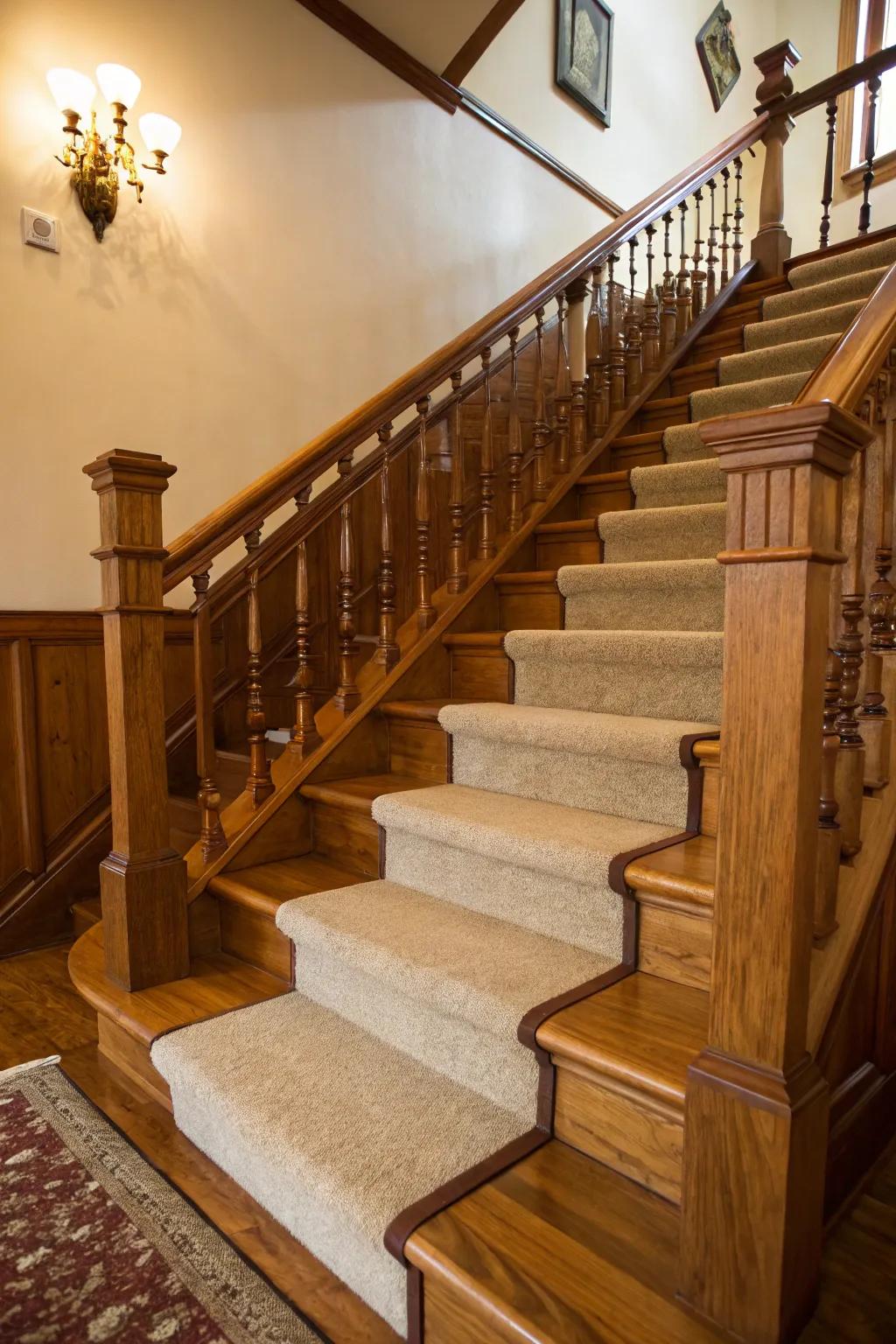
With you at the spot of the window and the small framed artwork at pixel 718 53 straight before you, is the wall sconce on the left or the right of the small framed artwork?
left

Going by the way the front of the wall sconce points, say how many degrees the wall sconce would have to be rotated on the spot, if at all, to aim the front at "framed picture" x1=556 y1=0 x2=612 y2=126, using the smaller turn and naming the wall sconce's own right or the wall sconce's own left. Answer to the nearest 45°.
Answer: approximately 90° to the wall sconce's own left

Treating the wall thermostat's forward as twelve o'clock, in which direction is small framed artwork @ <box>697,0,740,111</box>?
The small framed artwork is roughly at 10 o'clock from the wall thermostat.

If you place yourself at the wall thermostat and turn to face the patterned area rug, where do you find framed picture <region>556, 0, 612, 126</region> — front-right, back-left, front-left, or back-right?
back-left

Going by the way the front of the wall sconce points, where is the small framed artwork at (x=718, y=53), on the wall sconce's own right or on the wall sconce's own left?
on the wall sconce's own left

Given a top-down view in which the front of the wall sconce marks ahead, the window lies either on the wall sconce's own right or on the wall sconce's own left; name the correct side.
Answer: on the wall sconce's own left

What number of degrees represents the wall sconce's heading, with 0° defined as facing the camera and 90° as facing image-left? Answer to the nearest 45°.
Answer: approximately 315°
